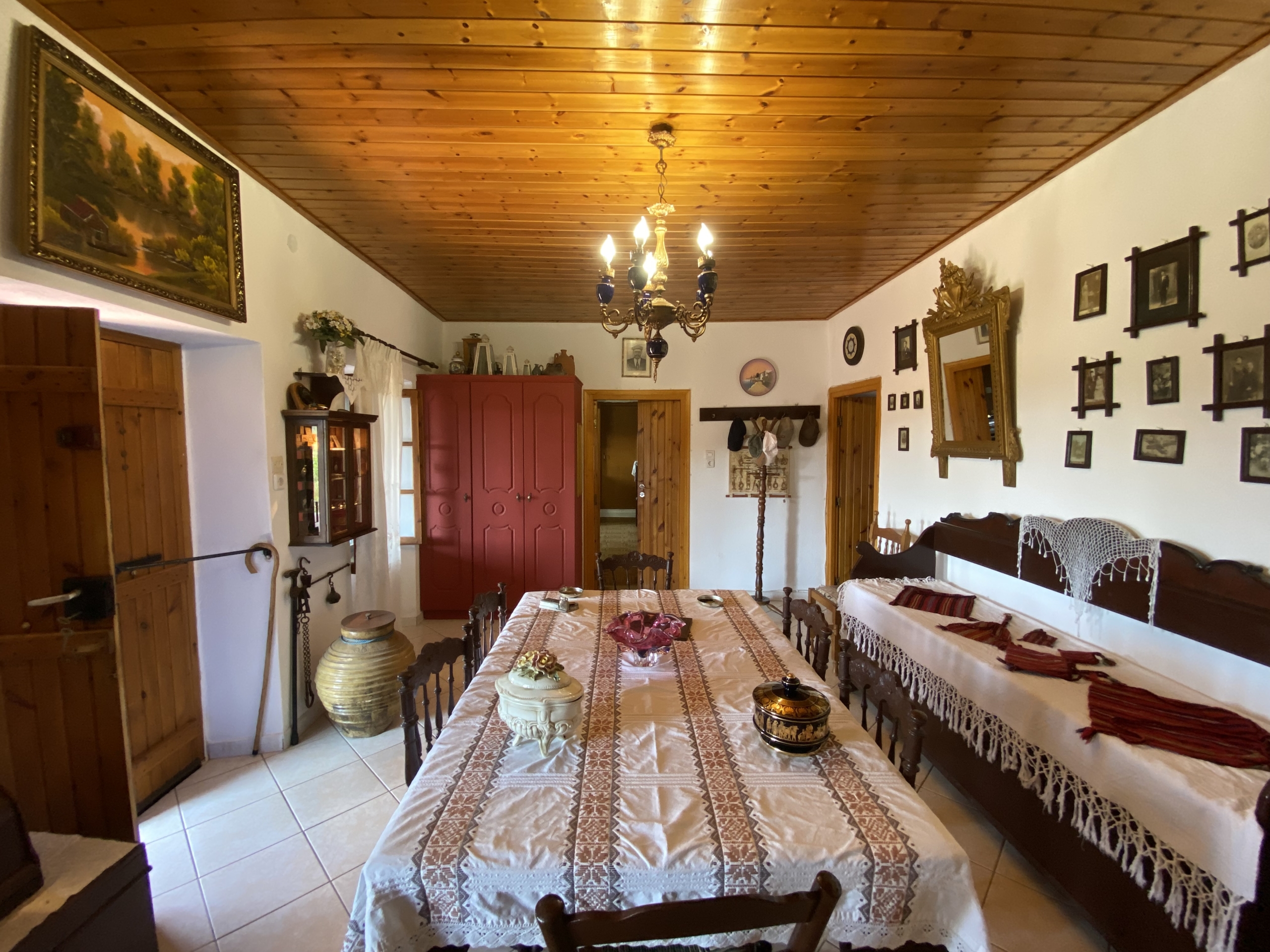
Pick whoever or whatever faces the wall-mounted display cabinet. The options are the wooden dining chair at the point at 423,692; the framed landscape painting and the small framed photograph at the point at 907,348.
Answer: the small framed photograph

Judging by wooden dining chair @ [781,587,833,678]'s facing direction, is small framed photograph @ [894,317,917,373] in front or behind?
behind

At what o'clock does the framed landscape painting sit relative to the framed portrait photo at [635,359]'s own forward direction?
The framed landscape painting is roughly at 1 o'clock from the framed portrait photo.

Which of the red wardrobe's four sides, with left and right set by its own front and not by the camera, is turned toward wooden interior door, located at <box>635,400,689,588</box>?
left

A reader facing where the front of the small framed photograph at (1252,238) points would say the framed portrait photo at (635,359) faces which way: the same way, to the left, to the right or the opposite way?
to the left

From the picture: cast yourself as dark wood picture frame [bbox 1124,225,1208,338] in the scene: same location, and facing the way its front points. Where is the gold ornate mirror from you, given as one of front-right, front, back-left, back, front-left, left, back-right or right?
right

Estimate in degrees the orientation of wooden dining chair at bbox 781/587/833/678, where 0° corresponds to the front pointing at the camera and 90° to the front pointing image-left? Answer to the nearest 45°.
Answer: approximately 45°

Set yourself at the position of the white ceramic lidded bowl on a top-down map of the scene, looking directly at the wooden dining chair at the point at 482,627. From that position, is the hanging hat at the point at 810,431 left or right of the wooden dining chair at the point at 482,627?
right

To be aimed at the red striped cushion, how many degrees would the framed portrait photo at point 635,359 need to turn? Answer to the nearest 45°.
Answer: approximately 45° to its left

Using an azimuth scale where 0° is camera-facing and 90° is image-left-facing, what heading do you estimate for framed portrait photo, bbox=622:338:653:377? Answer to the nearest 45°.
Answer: approximately 0°
